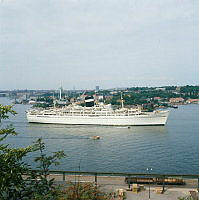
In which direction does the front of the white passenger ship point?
to the viewer's right
